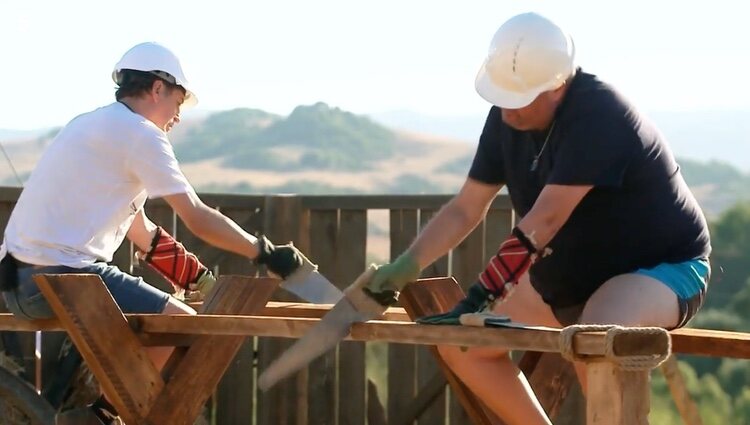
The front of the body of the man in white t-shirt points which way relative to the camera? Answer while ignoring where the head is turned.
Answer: to the viewer's right

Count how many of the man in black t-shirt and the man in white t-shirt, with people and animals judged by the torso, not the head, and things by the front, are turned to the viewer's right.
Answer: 1

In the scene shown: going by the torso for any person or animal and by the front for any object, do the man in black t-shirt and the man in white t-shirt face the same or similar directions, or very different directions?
very different directions

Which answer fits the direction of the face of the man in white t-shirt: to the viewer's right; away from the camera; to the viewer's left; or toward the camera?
to the viewer's right

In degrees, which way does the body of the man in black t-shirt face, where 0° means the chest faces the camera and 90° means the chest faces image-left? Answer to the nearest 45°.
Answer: approximately 45°

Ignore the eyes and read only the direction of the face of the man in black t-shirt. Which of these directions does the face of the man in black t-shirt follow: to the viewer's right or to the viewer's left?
to the viewer's left
